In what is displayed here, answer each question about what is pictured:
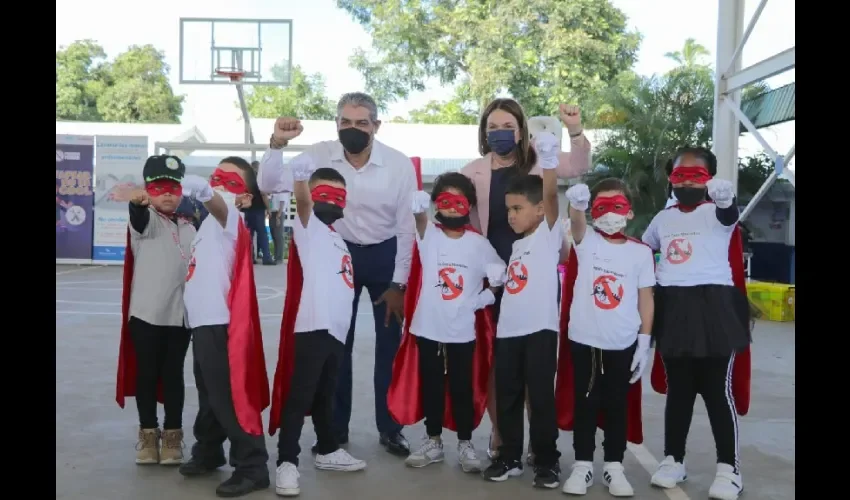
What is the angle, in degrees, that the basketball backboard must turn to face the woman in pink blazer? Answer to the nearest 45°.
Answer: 0° — it already faces them

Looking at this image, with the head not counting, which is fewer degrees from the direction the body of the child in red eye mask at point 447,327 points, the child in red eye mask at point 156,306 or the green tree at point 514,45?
the child in red eye mask

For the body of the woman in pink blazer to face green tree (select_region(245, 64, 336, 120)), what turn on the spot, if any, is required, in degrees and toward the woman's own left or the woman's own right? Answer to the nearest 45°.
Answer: approximately 180°

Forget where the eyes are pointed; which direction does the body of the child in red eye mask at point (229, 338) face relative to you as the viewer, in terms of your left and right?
facing the viewer and to the left of the viewer

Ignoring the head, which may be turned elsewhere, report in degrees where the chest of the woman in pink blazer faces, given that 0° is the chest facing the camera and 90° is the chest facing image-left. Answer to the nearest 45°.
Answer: approximately 0°

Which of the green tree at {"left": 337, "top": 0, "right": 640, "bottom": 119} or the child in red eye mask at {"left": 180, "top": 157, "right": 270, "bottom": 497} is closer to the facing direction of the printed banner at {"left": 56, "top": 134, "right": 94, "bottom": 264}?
the child in red eye mask

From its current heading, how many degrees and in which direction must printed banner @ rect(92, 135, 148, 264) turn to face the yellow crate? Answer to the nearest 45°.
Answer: approximately 45° to its left

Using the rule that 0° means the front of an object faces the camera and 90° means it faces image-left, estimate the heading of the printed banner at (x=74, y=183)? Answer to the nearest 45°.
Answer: approximately 0°

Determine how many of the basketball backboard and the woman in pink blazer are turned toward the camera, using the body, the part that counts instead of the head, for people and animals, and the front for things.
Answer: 2

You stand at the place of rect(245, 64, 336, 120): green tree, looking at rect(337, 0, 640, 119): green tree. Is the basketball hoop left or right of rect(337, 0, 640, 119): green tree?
right

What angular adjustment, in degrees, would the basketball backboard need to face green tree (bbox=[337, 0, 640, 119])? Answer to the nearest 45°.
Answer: approximately 135° to its left

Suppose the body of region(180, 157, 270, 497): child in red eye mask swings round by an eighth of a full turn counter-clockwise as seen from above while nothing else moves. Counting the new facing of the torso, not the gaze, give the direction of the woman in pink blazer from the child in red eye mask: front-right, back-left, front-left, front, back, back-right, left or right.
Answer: left
